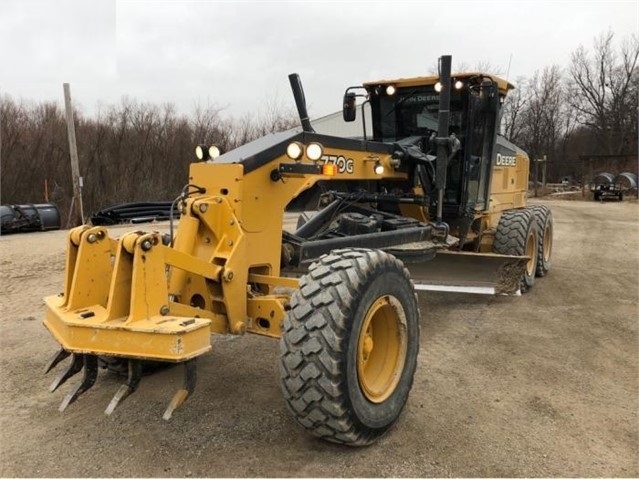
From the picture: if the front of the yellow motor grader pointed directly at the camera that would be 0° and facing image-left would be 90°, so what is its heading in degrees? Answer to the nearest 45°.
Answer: approximately 45°
